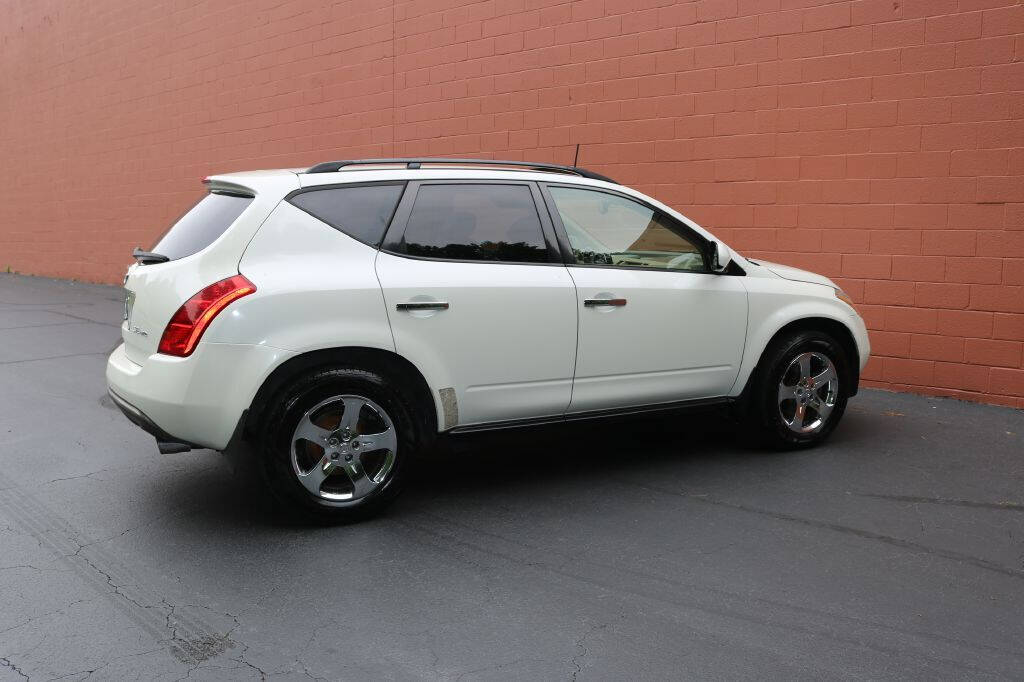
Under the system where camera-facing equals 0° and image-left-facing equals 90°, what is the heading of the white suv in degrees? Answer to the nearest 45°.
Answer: approximately 225°
